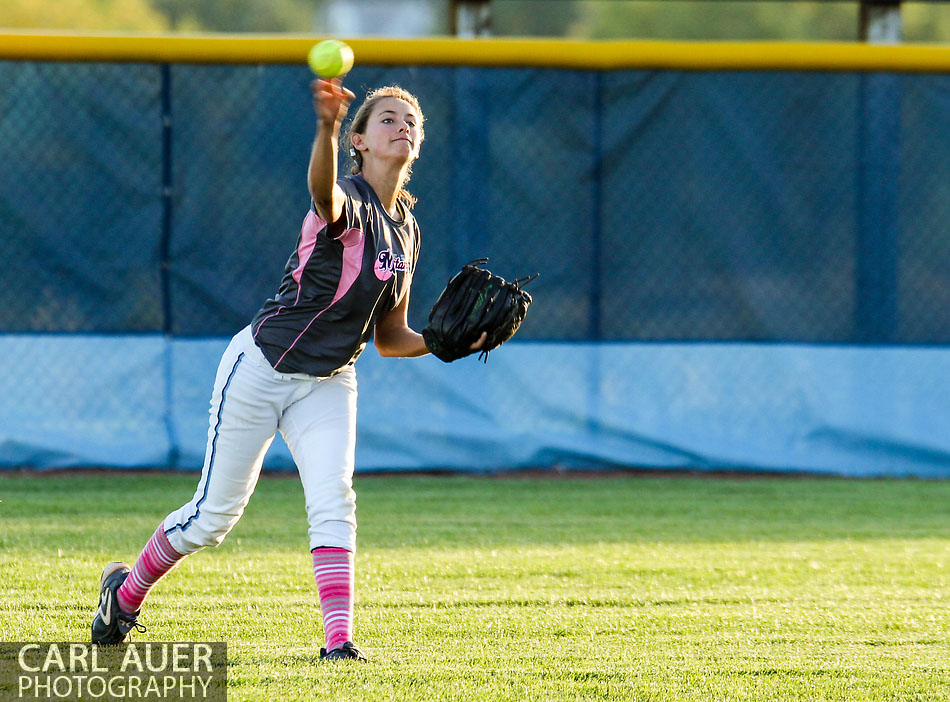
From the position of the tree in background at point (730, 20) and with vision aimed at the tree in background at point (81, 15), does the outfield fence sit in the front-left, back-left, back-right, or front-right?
front-left

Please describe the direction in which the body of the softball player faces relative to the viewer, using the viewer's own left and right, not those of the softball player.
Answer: facing the viewer and to the right of the viewer

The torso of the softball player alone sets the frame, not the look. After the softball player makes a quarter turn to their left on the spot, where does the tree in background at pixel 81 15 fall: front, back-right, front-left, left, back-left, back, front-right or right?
front-left

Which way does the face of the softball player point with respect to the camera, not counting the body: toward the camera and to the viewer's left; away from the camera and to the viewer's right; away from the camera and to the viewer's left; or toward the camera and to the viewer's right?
toward the camera and to the viewer's right
